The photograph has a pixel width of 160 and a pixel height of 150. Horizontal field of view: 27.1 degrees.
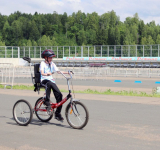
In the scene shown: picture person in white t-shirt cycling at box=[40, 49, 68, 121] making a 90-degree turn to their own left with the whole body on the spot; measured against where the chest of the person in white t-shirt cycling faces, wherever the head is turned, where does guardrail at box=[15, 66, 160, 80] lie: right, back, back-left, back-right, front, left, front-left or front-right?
front-left

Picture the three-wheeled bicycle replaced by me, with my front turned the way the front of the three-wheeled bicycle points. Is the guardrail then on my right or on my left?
on my left

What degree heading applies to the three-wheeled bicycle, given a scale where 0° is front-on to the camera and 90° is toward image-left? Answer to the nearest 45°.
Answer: approximately 315°

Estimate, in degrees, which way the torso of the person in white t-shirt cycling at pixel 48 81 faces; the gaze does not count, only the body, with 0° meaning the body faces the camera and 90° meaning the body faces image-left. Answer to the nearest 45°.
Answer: approximately 315°
